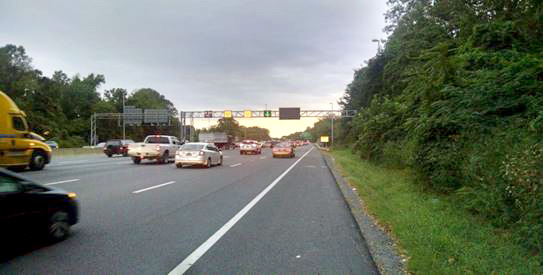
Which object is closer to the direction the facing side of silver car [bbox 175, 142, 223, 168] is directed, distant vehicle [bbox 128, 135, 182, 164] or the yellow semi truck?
the distant vehicle

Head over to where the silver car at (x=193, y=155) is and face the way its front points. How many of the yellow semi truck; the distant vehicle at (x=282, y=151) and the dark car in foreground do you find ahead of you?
1

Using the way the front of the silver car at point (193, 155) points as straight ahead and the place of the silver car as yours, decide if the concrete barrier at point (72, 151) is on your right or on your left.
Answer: on your left

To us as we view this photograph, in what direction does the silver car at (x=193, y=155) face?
facing away from the viewer and to the right of the viewer

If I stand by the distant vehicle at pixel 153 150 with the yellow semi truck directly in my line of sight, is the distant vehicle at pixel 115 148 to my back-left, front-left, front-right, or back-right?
back-right

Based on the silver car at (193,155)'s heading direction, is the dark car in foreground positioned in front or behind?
behind

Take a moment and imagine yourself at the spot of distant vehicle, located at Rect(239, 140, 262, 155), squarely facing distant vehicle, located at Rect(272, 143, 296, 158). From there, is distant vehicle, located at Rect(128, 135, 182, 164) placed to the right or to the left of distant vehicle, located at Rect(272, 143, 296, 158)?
right

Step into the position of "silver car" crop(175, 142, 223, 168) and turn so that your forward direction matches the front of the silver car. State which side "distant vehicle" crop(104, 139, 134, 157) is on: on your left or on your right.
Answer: on your left

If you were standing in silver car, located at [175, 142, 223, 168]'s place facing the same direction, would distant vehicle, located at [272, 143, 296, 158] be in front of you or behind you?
in front

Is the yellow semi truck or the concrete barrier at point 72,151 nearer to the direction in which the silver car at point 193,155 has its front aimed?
the concrete barrier

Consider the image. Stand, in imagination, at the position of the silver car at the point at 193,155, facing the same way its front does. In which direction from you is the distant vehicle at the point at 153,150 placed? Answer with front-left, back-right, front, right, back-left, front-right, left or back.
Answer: left

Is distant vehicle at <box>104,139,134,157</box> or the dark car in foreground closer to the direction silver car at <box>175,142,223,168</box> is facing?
the distant vehicle

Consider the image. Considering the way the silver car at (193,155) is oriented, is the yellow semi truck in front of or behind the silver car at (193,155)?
behind

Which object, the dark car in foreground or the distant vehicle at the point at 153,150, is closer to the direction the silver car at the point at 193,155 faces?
the distant vehicle
